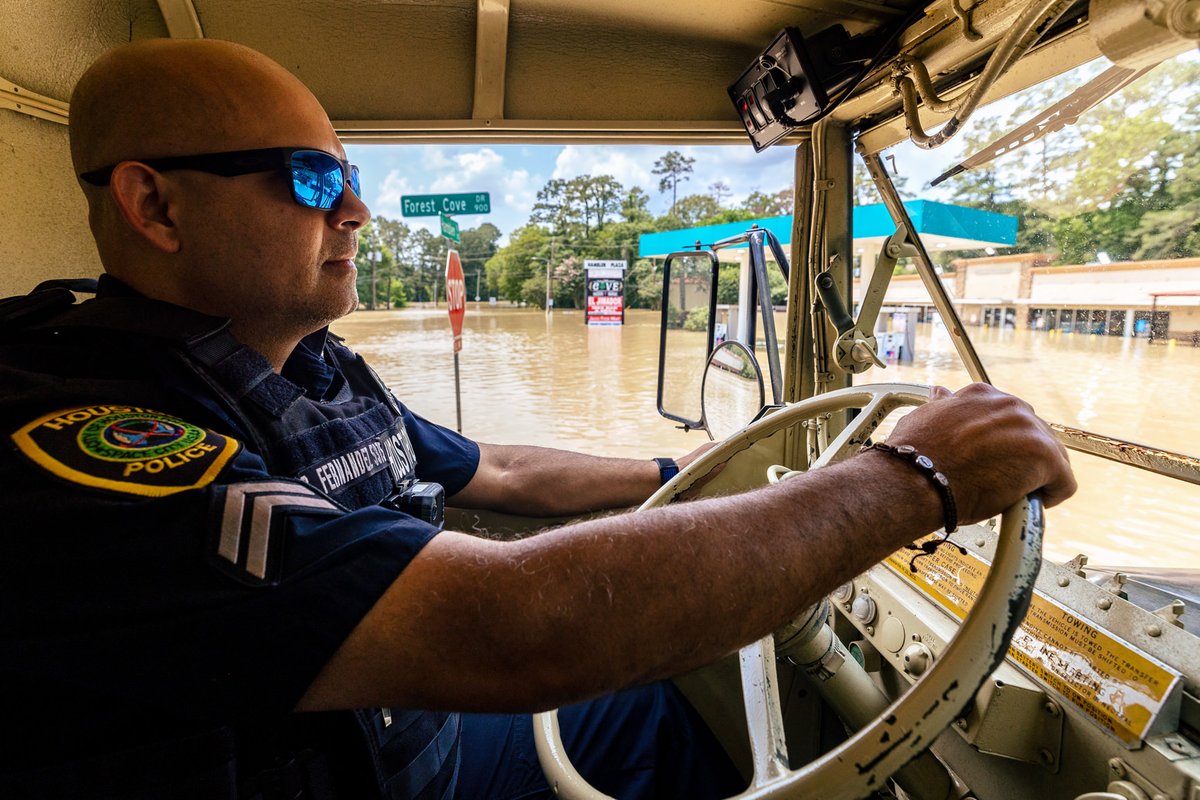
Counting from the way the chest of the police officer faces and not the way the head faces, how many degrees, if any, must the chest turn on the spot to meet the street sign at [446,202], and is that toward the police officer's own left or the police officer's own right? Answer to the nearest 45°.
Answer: approximately 90° to the police officer's own left

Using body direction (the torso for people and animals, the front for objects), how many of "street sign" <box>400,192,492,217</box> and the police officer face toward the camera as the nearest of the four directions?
1

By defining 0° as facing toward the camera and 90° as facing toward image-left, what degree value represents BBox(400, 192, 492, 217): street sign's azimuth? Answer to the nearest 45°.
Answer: approximately 0°

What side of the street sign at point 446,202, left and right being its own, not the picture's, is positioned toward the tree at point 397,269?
back

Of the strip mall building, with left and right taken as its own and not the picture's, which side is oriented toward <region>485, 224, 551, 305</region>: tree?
right

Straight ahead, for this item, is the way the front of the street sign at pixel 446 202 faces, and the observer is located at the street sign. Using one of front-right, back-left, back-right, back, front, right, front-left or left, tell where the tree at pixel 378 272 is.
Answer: back

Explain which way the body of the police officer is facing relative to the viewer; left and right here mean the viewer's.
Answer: facing to the right of the viewer

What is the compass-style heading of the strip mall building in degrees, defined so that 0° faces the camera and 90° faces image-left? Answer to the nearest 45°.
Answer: approximately 45°

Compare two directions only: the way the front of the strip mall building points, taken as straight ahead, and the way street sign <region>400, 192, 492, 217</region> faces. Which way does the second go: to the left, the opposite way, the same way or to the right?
to the left
